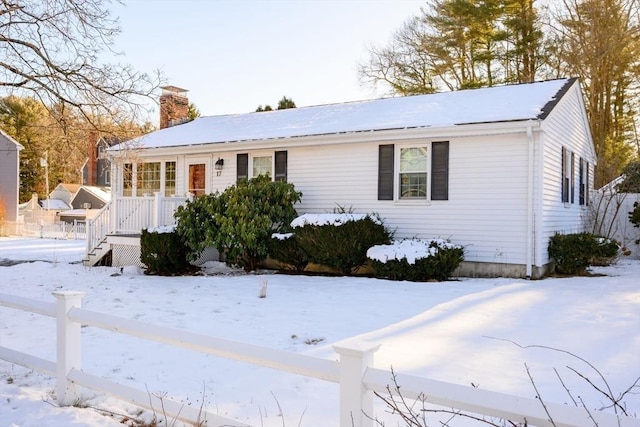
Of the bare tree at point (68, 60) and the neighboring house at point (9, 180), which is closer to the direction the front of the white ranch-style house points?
the bare tree

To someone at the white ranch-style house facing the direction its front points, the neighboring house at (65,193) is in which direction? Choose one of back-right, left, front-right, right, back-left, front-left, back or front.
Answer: right

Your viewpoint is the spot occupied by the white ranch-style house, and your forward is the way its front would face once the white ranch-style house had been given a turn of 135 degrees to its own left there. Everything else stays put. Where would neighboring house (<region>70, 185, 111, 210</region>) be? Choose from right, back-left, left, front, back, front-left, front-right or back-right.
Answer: back-left

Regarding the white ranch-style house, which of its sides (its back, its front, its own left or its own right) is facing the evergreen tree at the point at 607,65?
back

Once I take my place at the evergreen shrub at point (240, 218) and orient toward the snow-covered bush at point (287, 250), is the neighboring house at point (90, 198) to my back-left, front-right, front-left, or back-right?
back-left

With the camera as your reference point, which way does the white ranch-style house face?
facing the viewer and to the left of the viewer

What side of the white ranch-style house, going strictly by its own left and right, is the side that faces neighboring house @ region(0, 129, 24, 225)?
right

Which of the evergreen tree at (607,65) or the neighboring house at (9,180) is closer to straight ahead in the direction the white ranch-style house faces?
the neighboring house
